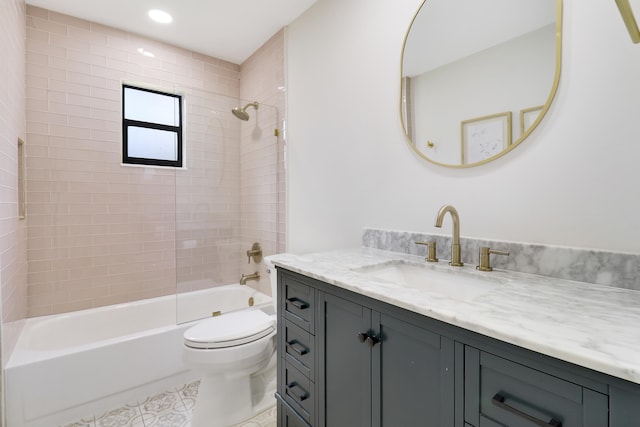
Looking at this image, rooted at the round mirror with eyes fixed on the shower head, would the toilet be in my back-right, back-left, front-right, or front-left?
front-left

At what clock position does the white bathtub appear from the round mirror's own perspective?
The white bathtub is roughly at 1 o'clock from the round mirror.

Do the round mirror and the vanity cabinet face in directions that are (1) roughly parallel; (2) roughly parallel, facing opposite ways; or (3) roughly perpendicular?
roughly parallel

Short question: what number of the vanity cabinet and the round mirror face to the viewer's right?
0

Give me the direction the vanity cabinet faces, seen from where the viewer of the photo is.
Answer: facing the viewer and to the left of the viewer

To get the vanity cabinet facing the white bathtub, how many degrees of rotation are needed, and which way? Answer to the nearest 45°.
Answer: approximately 45° to its right
